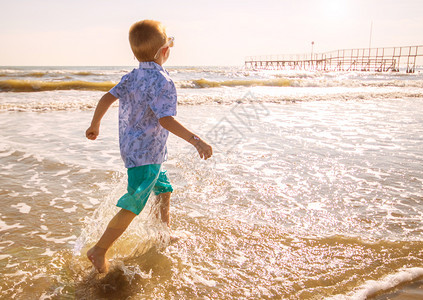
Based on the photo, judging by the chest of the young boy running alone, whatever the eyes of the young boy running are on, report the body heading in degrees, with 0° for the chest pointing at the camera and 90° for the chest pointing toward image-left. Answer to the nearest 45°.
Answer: approximately 225°

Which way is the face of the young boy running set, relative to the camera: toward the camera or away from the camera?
away from the camera
